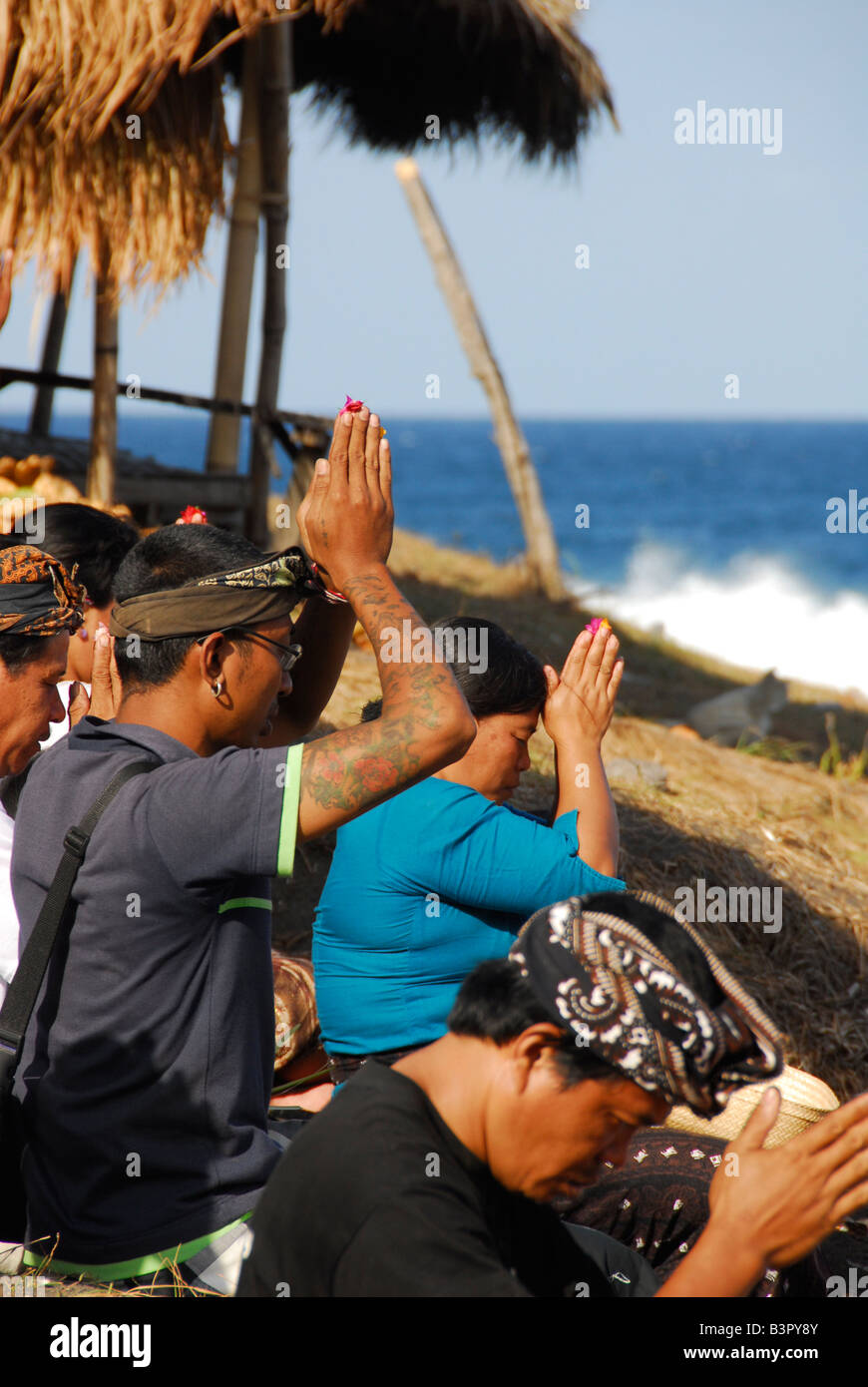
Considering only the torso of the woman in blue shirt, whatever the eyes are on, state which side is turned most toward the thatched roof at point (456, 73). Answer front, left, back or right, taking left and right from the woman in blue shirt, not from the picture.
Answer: left

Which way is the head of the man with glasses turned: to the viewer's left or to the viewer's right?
to the viewer's right

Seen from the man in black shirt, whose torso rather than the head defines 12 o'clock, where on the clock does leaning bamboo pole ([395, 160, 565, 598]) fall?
The leaning bamboo pole is roughly at 9 o'clock from the man in black shirt.

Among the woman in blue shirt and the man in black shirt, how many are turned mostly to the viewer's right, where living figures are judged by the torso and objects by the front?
2

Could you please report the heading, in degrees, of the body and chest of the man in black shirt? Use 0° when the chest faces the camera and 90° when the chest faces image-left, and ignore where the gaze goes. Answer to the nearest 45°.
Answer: approximately 270°

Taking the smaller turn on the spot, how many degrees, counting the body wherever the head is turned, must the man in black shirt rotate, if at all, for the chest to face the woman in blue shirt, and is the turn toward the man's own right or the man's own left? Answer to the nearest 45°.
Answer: approximately 90° to the man's own left

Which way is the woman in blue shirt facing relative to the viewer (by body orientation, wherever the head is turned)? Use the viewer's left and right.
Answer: facing to the right of the viewer
